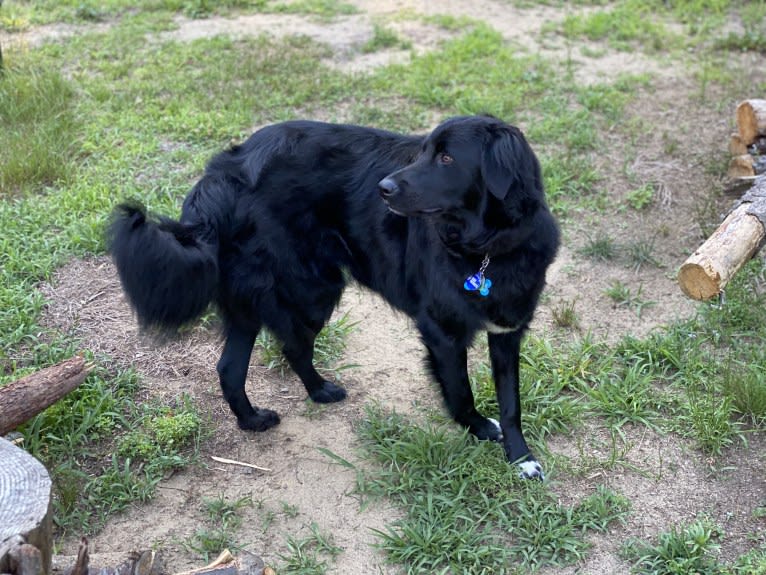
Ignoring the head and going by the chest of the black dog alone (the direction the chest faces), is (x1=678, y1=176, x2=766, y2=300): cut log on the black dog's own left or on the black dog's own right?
on the black dog's own left

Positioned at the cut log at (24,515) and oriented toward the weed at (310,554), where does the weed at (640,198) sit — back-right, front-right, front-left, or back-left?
front-left

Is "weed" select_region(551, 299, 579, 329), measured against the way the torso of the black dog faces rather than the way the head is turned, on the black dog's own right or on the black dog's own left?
on the black dog's own left

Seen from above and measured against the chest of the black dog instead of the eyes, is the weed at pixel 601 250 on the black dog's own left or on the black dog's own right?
on the black dog's own left

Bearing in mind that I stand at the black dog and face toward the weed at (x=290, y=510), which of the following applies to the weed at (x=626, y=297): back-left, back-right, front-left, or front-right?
back-left

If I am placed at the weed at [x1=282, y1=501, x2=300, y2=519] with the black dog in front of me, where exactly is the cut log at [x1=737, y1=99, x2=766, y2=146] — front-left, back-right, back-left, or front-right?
front-right

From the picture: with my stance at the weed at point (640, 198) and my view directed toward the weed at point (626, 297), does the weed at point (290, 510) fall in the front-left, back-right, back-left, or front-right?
front-right

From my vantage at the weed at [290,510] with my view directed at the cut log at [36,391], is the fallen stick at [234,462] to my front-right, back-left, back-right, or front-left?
front-right

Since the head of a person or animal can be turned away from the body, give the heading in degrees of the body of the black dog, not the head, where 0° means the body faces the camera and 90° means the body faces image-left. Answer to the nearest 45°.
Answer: approximately 315°

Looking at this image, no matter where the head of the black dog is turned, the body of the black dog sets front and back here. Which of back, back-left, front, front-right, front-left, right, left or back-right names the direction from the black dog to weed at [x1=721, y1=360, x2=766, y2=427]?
front-left

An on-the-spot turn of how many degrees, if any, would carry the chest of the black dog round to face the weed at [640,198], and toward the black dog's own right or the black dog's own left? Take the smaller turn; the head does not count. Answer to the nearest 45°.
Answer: approximately 90° to the black dog's own left

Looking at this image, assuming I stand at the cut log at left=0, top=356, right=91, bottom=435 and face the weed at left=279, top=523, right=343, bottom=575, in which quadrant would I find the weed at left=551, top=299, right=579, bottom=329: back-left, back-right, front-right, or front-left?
front-left
